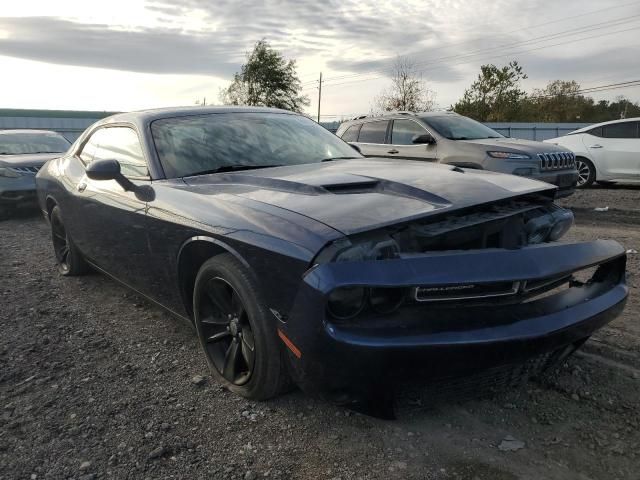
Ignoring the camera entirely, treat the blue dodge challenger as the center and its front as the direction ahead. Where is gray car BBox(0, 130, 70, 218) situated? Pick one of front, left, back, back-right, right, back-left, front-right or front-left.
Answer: back

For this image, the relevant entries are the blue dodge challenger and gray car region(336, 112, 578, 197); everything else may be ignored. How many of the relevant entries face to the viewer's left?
0

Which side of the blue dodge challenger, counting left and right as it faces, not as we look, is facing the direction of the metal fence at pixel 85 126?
back

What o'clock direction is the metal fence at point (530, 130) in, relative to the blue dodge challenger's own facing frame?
The metal fence is roughly at 8 o'clock from the blue dodge challenger.

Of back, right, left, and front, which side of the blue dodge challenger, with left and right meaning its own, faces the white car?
left

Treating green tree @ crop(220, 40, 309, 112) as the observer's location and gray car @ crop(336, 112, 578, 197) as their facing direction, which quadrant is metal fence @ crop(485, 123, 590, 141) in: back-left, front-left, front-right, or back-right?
front-left

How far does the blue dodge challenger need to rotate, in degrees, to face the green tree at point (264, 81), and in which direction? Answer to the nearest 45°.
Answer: approximately 135° to its left

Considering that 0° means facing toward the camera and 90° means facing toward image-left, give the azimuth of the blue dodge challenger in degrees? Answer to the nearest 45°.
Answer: approximately 315°

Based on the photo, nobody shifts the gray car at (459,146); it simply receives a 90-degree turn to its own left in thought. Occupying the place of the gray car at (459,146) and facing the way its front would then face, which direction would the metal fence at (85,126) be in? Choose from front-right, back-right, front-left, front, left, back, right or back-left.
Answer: left

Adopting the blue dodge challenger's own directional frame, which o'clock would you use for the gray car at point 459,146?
The gray car is roughly at 8 o'clock from the blue dodge challenger.
